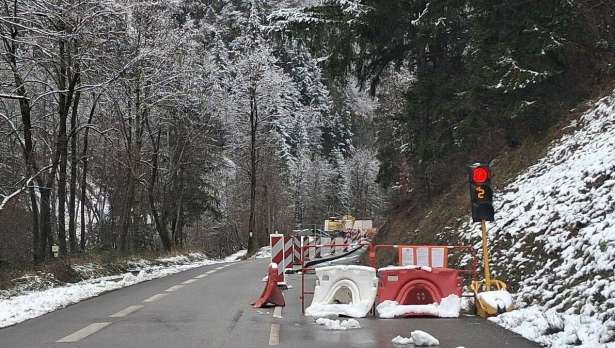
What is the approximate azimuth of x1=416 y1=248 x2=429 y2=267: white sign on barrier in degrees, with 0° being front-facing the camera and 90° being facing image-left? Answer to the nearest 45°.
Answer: approximately 0°

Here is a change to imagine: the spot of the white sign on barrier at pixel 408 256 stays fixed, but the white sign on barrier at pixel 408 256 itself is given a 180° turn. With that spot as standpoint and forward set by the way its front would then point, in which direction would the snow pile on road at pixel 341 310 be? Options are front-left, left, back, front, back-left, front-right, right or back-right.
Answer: back-left

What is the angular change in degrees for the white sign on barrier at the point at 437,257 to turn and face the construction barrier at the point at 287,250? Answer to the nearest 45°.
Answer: approximately 135° to its right

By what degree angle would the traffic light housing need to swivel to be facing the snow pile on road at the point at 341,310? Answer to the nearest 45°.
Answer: approximately 90° to its right

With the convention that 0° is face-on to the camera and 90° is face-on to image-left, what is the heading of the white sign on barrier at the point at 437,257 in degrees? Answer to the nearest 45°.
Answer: approximately 0°
